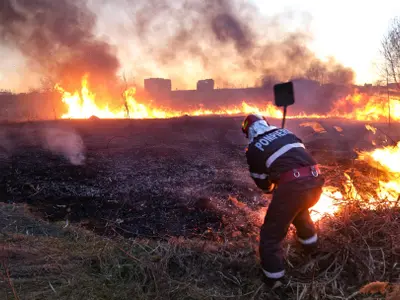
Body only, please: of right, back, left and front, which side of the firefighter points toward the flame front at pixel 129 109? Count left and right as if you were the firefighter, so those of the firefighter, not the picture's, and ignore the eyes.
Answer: front

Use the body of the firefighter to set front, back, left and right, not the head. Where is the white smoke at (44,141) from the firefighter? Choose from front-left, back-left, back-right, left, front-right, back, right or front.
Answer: front

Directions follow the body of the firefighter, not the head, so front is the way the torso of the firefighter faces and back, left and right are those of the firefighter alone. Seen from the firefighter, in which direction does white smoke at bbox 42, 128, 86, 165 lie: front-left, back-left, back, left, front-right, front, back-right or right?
front
